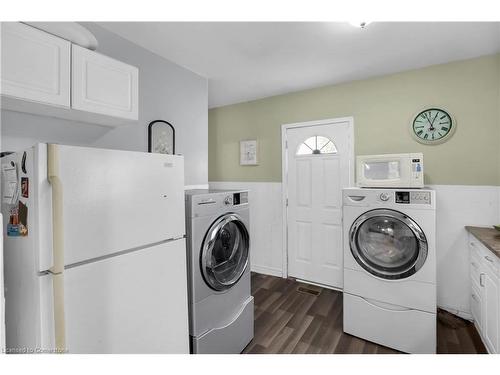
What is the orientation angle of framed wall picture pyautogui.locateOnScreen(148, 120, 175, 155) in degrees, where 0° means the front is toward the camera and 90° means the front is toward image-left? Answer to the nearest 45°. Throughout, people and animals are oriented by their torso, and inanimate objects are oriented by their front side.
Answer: approximately 315°

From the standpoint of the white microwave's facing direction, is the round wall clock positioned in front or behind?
behind

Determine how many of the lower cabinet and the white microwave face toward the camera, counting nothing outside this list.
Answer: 1

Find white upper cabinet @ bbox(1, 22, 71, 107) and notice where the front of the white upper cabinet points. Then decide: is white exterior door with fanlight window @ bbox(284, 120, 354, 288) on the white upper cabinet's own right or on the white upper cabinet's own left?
on the white upper cabinet's own left

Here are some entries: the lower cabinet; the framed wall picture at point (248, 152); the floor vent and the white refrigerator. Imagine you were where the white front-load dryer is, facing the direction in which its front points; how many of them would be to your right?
1

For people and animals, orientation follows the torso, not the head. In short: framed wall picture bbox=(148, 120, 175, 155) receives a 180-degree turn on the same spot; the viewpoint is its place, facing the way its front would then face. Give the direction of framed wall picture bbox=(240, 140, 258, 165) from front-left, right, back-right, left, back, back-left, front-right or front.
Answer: right

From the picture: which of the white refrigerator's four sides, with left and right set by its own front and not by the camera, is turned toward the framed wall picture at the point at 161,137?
left

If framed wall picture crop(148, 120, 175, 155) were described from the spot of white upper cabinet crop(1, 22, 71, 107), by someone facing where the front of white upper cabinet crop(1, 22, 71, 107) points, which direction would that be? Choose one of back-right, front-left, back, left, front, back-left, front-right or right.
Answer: left

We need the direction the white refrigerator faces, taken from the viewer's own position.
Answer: facing the viewer and to the right of the viewer

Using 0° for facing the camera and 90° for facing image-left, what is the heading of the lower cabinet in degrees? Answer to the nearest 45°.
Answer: approximately 90°
